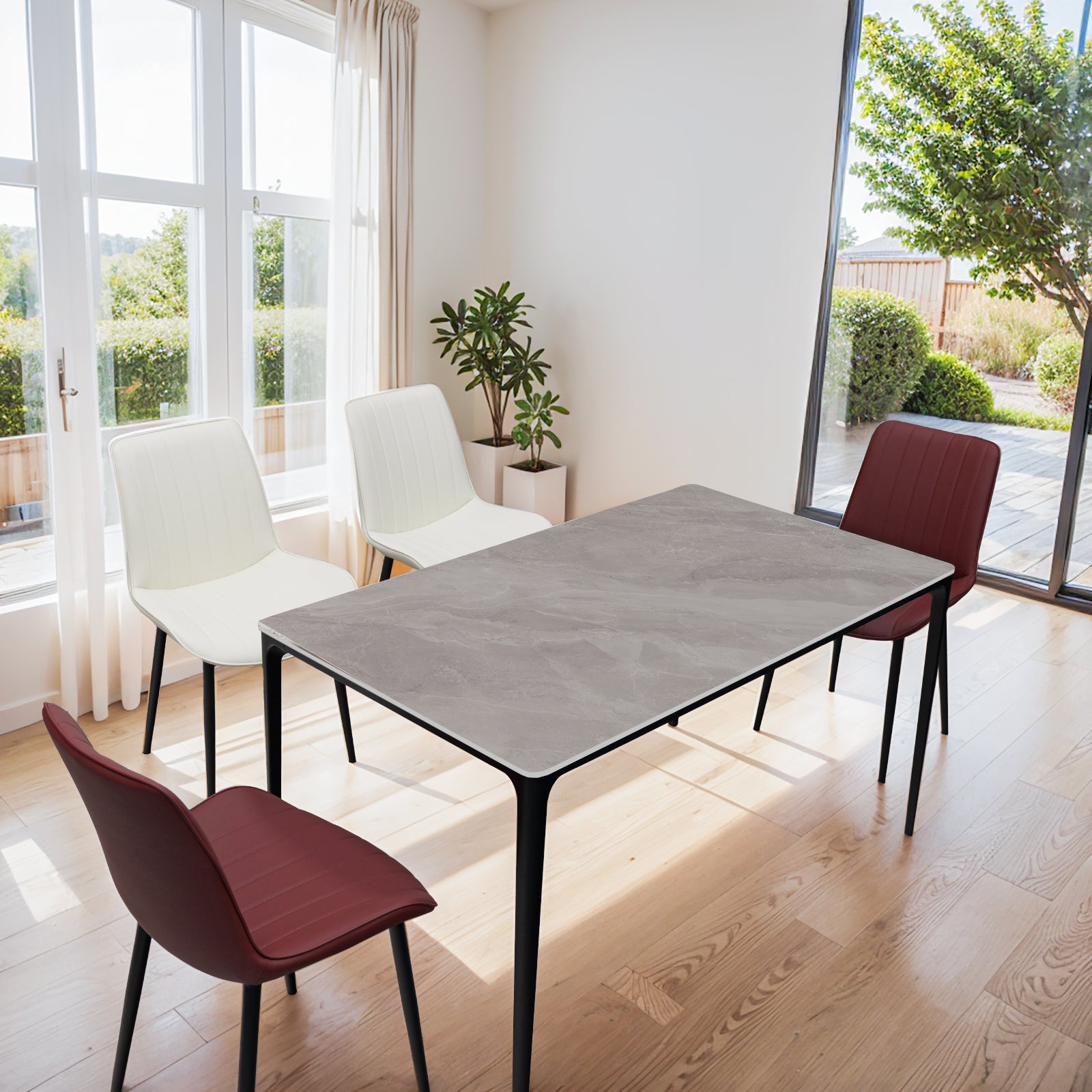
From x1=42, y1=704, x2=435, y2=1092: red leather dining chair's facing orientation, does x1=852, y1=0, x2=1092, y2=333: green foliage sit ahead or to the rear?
ahead

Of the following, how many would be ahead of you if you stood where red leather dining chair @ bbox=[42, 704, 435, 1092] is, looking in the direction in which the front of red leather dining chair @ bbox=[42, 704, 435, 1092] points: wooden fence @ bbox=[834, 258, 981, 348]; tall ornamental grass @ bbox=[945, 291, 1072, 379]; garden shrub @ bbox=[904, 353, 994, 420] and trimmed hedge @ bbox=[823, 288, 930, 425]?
4

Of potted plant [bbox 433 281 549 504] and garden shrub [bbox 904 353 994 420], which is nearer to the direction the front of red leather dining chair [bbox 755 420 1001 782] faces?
the potted plant

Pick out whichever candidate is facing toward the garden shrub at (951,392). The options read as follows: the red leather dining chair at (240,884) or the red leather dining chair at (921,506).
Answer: the red leather dining chair at (240,884)

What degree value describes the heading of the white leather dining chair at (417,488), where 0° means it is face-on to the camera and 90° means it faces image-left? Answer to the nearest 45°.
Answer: approximately 315°

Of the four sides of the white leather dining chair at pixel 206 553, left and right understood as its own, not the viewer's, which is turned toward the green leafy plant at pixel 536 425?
left

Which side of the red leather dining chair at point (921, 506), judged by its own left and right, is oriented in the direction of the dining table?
front

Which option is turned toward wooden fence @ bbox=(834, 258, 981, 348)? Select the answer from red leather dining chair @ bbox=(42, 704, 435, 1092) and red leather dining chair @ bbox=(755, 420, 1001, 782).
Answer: red leather dining chair @ bbox=(42, 704, 435, 1092)

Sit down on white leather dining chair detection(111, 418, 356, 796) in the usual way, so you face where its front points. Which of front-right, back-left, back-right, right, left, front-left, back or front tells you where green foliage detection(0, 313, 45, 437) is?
back
